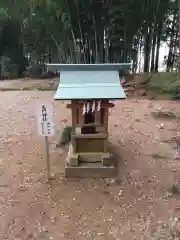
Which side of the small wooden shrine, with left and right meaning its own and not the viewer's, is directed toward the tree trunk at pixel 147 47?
back

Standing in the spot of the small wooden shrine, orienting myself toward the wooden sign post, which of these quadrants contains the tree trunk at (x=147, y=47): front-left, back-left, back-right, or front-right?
back-right

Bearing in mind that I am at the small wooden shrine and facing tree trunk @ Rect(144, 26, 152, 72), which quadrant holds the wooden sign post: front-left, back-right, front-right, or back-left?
back-left

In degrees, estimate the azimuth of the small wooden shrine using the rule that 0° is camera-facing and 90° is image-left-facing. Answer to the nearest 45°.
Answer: approximately 0°
